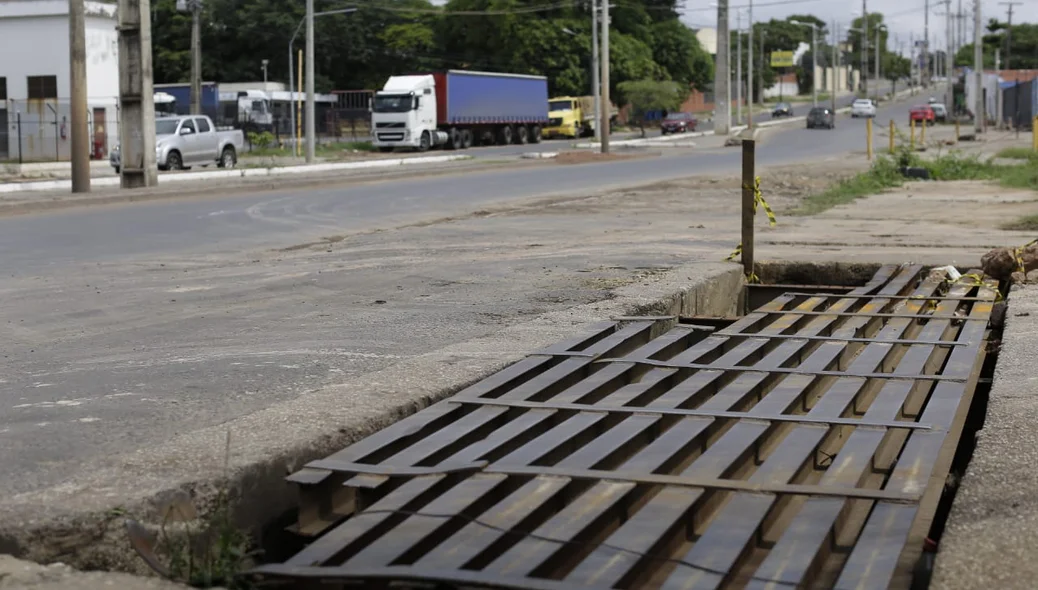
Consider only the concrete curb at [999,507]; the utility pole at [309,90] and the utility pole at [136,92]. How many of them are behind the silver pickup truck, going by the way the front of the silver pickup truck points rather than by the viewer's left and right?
1

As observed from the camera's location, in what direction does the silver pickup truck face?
facing the viewer and to the left of the viewer

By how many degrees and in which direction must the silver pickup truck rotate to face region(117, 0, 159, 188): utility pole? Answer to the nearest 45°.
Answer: approximately 45° to its left

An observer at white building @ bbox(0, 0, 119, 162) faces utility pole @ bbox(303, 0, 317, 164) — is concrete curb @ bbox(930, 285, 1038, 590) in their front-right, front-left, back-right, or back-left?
front-right

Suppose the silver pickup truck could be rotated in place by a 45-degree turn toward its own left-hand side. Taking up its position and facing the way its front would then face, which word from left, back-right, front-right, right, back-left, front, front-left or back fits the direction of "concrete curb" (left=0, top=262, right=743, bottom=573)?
front

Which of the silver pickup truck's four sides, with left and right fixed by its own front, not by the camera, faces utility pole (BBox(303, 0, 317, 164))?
back

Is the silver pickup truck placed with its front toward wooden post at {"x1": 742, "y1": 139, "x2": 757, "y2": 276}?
no

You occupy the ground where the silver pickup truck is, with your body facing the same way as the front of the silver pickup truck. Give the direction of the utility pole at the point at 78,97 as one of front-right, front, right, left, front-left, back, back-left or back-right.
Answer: front-left
